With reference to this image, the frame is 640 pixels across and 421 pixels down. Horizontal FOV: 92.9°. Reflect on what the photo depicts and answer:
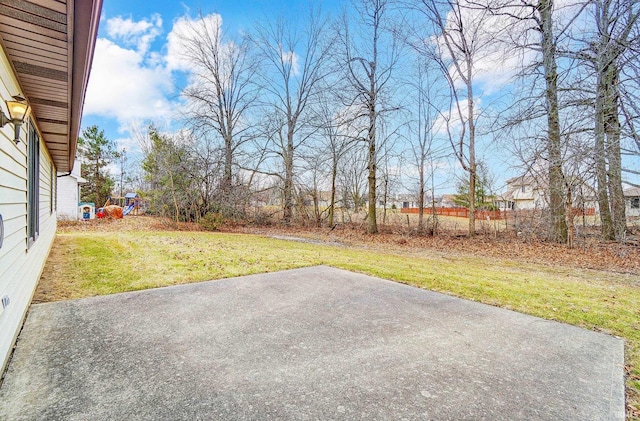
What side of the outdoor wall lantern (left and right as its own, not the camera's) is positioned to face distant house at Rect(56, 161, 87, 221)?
left

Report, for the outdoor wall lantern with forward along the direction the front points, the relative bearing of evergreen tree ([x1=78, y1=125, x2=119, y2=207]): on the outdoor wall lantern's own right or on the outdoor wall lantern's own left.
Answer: on the outdoor wall lantern's own left

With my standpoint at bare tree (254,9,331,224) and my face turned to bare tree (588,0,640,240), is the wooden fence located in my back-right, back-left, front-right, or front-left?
front-left

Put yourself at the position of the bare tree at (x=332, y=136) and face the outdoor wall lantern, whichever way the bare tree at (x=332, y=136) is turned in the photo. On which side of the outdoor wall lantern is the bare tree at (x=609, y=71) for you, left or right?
left

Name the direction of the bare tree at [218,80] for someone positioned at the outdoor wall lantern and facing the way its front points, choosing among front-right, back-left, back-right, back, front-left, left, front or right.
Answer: front-left

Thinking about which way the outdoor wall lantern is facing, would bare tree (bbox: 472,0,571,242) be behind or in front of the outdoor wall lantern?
in front

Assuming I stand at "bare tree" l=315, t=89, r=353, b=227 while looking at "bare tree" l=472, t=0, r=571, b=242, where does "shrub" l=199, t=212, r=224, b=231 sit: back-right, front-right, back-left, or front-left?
back-right

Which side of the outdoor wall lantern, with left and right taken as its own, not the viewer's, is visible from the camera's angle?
right

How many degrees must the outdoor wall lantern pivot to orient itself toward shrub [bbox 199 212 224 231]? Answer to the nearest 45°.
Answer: approximately 45° to its left
